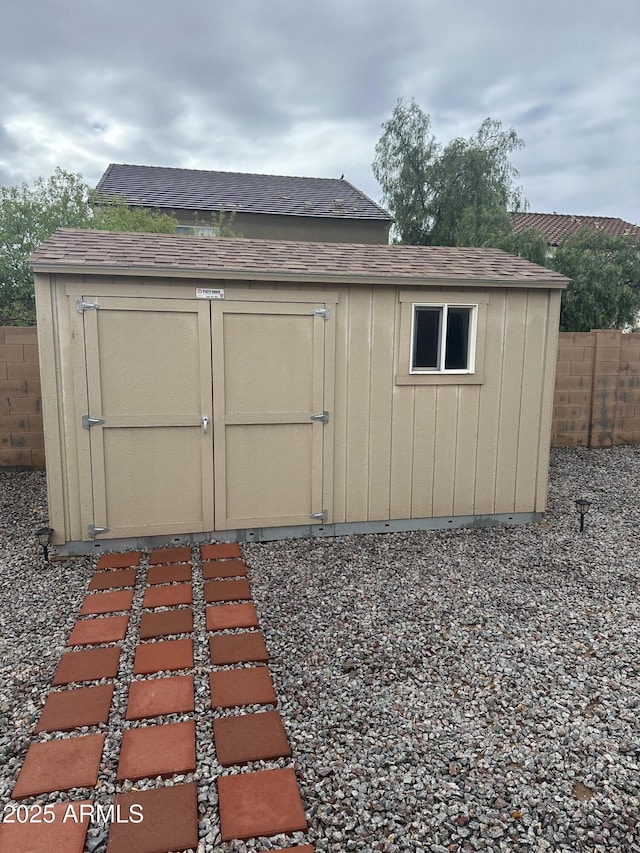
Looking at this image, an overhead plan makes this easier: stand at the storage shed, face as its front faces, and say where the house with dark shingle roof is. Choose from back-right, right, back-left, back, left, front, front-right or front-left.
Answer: back

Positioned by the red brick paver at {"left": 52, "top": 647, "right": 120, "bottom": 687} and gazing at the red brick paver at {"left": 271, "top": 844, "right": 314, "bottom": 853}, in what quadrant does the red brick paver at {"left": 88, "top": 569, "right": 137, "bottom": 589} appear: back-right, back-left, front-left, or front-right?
back-left

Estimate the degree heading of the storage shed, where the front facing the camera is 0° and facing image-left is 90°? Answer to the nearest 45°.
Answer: approximately 0°

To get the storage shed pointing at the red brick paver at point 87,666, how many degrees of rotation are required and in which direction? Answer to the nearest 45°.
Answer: approximately 45° to its right

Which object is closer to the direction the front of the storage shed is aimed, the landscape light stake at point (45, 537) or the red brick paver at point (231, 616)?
the red brick paver

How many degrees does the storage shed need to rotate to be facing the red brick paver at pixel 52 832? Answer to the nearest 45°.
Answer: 0° — it already faces it

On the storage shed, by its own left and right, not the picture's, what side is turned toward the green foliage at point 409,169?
back

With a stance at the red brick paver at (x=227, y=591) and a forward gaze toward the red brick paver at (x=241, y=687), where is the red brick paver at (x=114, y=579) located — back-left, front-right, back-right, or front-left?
back-right
